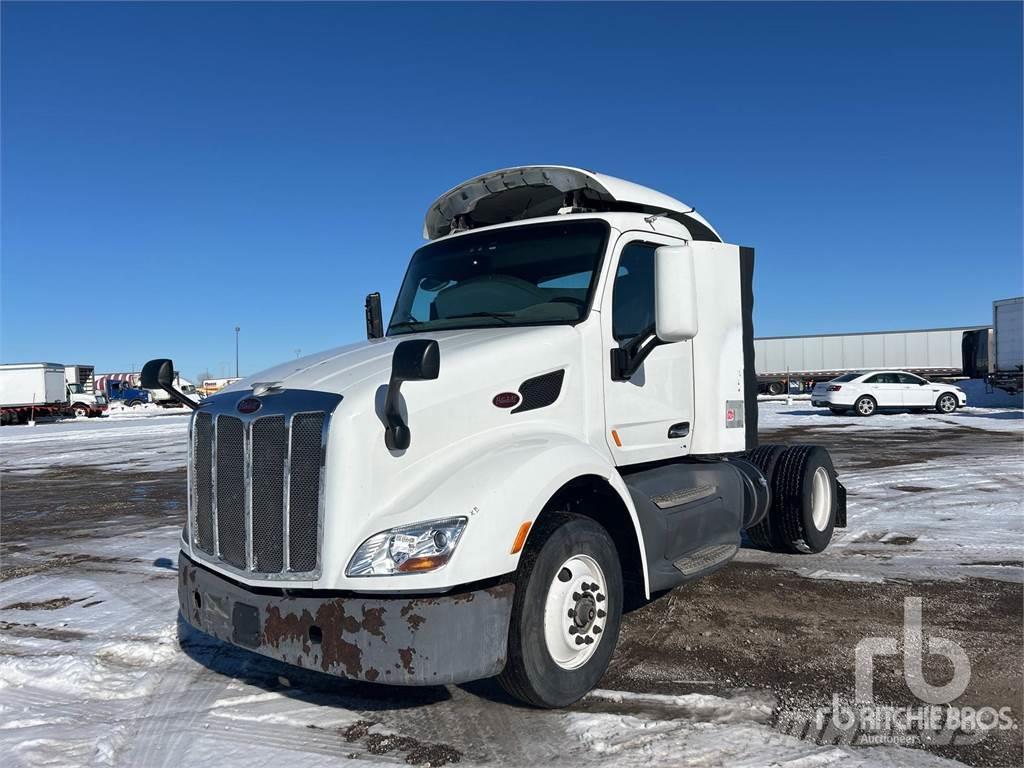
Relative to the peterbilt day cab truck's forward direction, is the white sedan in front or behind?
behind

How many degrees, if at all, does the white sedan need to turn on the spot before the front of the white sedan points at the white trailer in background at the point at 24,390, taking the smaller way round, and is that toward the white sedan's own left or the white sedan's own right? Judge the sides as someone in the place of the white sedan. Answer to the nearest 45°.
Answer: approximately 135° to the white sedan's own left

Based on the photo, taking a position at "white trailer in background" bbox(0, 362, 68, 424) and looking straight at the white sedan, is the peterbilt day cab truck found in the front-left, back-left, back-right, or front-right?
front-right

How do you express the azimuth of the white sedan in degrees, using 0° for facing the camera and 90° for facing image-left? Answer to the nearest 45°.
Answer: approximately 225°

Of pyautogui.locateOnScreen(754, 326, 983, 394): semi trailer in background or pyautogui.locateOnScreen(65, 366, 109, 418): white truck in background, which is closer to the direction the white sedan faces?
the semi trailer in background

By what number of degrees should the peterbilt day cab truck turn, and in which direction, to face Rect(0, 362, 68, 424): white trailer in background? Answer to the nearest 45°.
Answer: approximately 90° to its right

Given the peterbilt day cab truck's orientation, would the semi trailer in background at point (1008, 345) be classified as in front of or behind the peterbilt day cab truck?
behind

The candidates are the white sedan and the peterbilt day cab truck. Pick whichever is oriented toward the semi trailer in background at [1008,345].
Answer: the white sedan

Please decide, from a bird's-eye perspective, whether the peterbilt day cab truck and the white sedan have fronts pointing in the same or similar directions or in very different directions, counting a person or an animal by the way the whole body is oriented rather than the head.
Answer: very different directions

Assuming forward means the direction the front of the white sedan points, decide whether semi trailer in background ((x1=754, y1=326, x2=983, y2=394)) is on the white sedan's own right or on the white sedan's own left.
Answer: on the white sedan's own left

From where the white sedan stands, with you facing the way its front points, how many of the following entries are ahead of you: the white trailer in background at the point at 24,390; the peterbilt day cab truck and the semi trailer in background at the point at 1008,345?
1

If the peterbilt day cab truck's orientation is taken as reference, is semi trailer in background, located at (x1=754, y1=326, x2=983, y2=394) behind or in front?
behind

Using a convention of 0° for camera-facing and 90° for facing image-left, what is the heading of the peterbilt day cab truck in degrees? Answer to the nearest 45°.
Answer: approximately 45°
